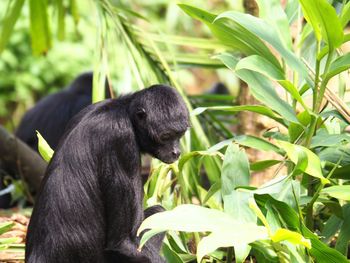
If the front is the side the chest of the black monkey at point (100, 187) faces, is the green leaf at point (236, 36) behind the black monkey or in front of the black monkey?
in front

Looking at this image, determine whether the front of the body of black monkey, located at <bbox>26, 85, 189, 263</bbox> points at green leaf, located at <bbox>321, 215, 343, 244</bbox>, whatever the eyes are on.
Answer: yes

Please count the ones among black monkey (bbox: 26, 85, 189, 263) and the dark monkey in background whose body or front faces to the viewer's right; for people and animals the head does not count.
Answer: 2

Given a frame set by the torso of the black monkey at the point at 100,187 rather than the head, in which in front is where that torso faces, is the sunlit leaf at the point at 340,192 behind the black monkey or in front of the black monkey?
in front

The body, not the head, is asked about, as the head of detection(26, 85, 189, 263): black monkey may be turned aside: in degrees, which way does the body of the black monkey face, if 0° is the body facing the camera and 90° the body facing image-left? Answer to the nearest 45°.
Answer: approximately 270°

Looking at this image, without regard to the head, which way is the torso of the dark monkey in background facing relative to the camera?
to the viewer's right
